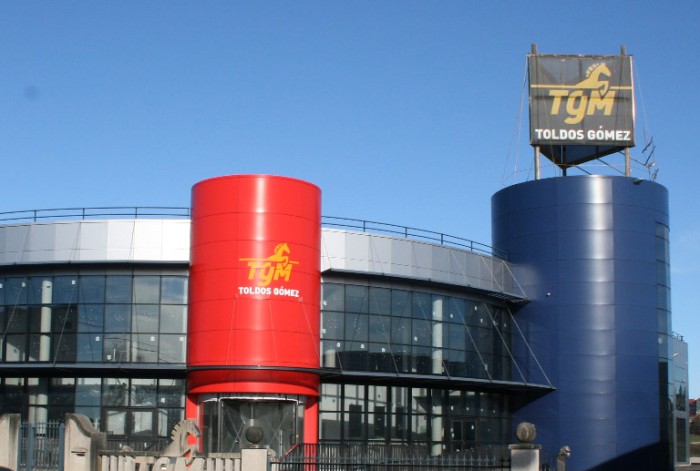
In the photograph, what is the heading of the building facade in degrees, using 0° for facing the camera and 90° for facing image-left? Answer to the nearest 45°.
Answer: approximately 0°
